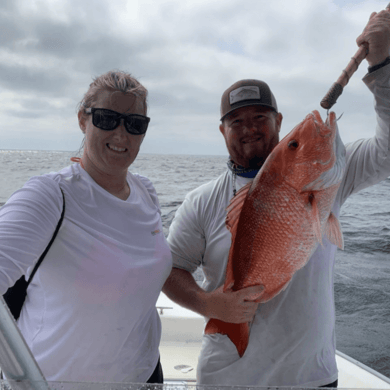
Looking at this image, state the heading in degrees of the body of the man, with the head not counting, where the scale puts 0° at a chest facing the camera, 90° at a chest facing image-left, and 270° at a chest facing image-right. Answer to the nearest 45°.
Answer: approximately 0°

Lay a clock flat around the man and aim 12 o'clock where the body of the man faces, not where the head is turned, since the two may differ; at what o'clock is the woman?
The woman is roughly at 2 o'clock from the man.
